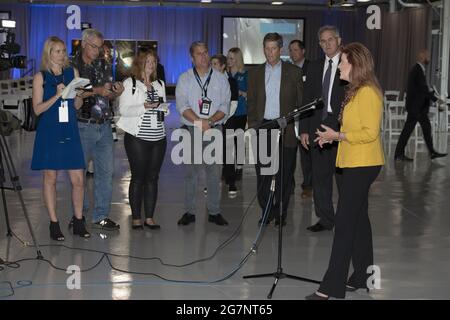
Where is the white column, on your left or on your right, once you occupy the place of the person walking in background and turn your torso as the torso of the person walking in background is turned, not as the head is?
on your left

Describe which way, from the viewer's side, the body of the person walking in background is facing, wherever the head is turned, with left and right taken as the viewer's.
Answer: facing to the right of the viewer

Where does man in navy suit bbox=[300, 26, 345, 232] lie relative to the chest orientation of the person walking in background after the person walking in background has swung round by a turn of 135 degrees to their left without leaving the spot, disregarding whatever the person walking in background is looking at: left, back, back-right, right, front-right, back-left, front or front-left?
back-left

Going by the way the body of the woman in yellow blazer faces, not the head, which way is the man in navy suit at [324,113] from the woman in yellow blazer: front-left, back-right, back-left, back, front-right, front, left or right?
right

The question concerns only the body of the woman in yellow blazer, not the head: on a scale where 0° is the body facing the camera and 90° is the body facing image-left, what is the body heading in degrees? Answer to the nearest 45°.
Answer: approximately 90°

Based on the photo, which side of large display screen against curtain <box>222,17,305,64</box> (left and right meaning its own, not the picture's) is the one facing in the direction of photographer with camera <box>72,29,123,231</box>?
front

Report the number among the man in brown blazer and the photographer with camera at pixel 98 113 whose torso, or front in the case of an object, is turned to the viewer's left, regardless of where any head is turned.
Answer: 0

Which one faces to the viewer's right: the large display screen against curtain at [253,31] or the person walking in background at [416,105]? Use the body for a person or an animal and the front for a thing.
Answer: the person walking in background

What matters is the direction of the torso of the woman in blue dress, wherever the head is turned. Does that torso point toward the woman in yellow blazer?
yes

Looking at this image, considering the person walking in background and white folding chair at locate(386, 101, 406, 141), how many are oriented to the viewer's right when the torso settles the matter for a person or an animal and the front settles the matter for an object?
1
